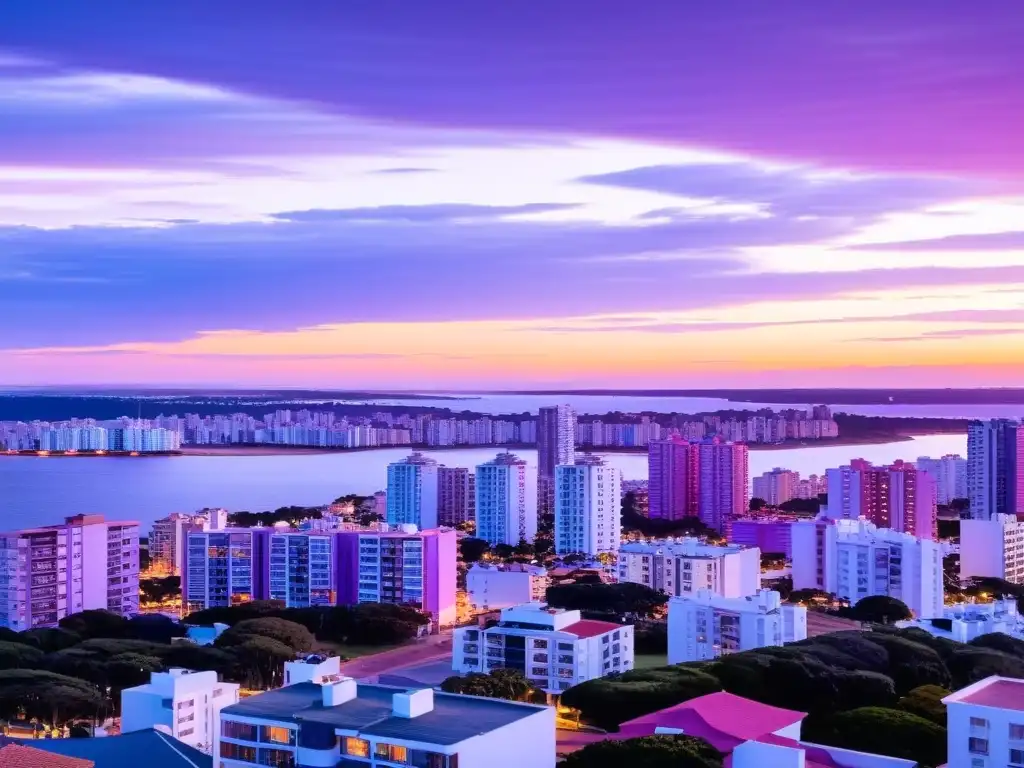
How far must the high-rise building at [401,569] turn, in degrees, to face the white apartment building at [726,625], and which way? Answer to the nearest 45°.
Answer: approximately 90° to its left

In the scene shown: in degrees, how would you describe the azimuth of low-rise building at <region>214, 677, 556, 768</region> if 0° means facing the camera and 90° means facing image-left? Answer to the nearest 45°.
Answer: approximately 45°

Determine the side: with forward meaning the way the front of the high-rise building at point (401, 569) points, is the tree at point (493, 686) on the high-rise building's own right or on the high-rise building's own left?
on the high-rise building's own left

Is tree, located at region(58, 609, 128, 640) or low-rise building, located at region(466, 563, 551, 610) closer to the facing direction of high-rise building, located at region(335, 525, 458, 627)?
the tree

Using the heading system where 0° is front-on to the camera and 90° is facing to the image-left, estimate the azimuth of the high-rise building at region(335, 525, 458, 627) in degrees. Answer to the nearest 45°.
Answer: approximately 45°

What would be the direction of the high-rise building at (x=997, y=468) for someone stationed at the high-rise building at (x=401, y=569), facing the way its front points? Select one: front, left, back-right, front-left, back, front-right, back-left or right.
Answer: back

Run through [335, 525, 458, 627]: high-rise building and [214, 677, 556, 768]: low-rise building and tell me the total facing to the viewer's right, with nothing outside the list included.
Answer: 0

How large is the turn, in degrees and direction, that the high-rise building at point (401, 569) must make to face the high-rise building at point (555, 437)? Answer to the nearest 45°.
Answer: approximately 135° to its right

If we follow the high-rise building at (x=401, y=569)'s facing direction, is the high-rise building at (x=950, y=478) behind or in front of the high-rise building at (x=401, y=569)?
behind

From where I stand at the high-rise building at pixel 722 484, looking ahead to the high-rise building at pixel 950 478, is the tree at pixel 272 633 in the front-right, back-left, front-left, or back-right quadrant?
back-right
